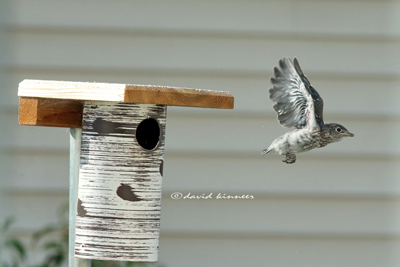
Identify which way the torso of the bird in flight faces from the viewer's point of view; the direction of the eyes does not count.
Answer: to the viewer's right

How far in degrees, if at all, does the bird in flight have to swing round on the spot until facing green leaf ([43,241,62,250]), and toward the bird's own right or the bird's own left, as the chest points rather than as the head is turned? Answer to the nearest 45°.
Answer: approximately 135° to the bird's own left

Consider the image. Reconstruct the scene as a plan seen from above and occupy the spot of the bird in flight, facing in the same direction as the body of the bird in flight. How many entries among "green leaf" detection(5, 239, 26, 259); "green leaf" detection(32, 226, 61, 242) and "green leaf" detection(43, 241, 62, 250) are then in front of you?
0

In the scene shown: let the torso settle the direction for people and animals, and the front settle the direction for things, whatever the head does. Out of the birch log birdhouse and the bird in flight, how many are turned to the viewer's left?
0

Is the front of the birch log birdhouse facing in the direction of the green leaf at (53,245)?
no

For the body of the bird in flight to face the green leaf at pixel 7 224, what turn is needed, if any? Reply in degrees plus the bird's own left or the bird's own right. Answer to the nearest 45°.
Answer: approximately 135° to the bird's own left

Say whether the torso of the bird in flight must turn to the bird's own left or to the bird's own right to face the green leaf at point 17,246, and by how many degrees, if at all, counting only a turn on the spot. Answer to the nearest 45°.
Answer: approximately 135° to the bird's own left

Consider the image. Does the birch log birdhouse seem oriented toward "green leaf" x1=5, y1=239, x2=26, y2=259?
no

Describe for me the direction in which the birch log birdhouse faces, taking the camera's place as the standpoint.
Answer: facing the viewer and to the right of the viewer
